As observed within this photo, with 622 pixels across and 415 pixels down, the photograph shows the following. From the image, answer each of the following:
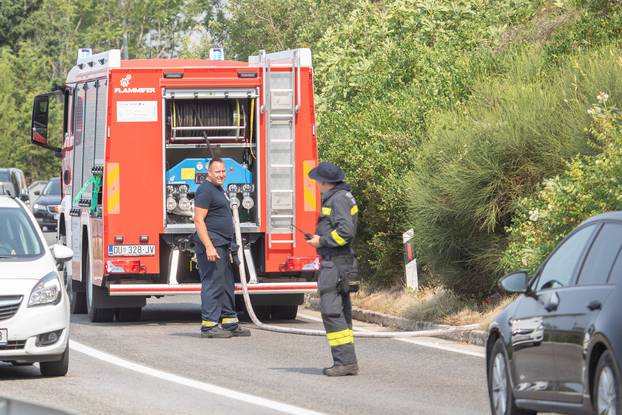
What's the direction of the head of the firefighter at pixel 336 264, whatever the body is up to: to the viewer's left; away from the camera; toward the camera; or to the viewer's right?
to the viewer's left

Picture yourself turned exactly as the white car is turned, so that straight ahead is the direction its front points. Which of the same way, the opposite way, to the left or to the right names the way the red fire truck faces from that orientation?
the opposite way

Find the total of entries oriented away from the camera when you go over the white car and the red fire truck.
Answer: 1

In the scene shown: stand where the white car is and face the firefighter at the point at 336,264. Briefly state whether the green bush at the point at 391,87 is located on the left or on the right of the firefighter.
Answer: left

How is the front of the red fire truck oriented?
away from the camera

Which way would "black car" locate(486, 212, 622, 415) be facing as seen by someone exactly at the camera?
facing away from the viewer and to the left of the viewer

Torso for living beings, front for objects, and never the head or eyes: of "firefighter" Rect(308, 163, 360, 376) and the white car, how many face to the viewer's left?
1

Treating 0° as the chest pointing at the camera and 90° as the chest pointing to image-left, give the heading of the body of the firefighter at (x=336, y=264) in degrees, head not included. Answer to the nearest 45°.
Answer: approximately 90°

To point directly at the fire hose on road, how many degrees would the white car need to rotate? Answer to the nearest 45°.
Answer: approximately 135° to its left

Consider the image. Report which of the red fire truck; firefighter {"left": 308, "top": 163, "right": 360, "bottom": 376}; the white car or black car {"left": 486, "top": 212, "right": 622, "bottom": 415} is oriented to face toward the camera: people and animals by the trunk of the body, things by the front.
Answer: the white car

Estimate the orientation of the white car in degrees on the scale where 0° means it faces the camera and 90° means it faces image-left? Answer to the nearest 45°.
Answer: approximately 0°

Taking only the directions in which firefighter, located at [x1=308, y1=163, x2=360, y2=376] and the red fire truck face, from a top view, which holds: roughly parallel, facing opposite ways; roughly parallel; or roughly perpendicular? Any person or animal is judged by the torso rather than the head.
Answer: roughly perpendicular
